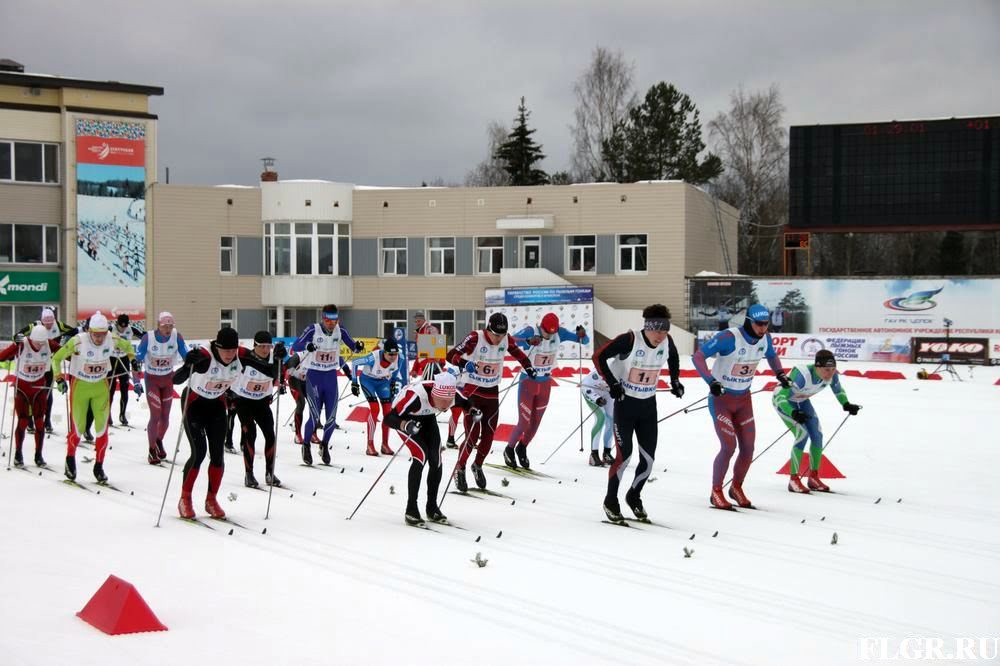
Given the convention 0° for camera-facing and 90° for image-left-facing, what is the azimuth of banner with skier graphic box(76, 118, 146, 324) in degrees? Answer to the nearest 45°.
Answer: approximately 0°

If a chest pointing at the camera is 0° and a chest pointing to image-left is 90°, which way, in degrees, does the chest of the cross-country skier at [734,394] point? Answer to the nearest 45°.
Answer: approximately 315°

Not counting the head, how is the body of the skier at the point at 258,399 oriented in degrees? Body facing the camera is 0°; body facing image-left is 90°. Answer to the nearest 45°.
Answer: approximately 315°

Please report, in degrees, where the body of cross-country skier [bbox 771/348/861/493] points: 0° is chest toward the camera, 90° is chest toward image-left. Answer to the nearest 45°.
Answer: approximately 315°

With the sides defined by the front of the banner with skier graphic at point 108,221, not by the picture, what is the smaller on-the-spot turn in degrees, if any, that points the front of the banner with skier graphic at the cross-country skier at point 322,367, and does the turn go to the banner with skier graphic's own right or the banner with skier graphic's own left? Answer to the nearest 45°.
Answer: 0° — it already faces them

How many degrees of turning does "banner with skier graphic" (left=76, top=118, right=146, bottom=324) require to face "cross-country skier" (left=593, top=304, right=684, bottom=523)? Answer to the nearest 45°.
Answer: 0° — it already faces them
